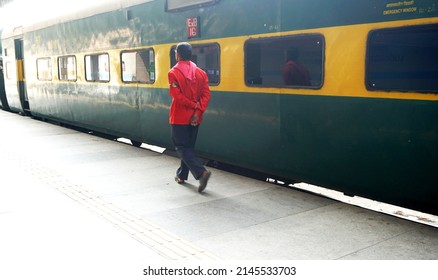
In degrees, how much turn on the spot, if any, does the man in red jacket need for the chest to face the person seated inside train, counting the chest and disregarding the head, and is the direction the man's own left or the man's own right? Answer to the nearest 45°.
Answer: approximately 135° to the man's own right

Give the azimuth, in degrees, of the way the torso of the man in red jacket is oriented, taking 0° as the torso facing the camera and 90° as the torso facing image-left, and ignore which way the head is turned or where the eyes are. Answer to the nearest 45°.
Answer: approximately 135°
